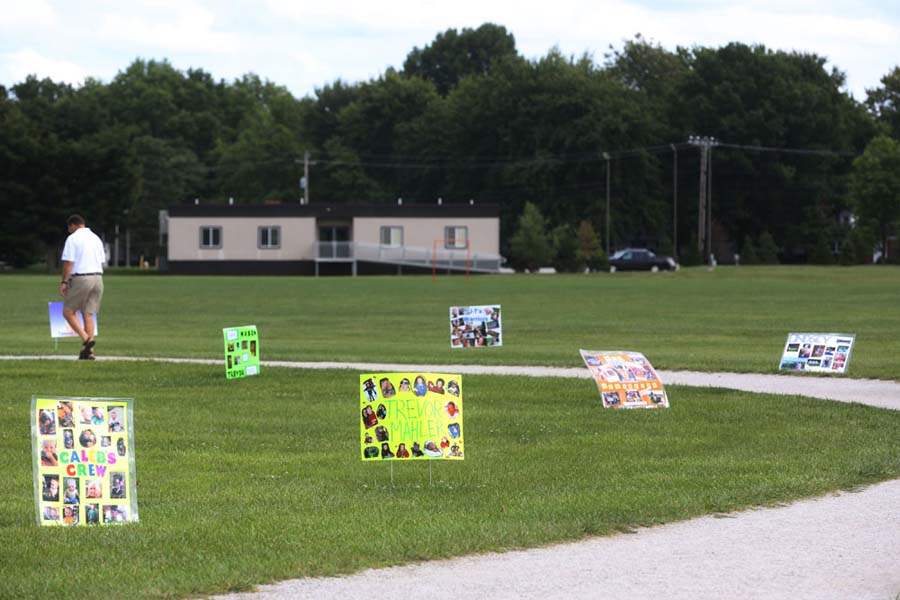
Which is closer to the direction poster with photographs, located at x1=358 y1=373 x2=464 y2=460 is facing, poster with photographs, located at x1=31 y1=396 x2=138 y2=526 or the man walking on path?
the poster with photographs

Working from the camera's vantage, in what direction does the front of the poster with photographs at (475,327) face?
facing the viewer

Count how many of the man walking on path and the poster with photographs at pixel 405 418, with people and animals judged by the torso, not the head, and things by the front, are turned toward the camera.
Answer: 1

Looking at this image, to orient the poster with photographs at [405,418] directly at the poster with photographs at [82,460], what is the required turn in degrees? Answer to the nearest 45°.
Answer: approximately 45° to its right

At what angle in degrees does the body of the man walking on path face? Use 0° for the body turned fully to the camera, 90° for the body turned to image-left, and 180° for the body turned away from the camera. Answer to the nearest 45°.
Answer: approximately 135°

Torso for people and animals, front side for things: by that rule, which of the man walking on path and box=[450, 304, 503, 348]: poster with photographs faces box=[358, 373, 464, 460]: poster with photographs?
box=[450, 304, 503, 348]: poster with photographs

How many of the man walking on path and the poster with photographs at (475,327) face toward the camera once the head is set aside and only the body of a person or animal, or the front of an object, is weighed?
1

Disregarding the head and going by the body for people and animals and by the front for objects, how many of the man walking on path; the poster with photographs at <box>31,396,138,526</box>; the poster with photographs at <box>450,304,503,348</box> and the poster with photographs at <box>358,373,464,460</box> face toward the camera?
3

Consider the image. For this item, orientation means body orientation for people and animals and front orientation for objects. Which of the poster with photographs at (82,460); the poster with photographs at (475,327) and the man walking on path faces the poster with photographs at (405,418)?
the poster with photographs at (475,327)

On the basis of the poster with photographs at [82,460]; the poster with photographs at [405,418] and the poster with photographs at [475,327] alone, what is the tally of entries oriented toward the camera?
3

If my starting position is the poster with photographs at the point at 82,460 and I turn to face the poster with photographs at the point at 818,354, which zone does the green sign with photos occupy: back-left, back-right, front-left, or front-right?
front-left

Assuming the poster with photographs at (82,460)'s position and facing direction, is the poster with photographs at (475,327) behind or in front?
behind

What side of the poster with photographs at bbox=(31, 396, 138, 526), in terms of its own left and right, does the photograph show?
front

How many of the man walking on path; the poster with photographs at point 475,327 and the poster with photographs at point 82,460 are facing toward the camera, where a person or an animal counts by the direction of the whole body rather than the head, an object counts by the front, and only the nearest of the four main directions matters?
2
